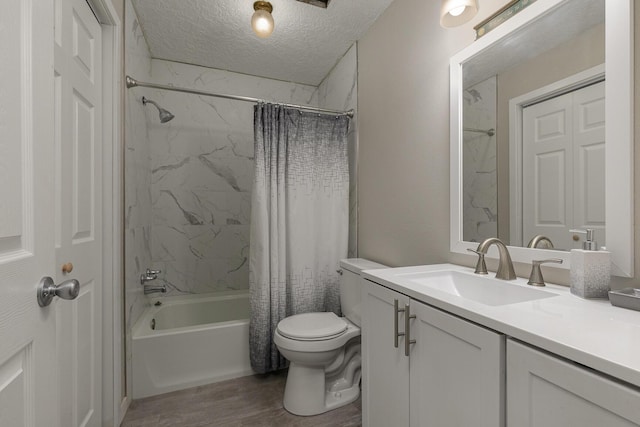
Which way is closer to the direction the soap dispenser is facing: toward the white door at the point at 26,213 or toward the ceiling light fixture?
the ceiling light fixture

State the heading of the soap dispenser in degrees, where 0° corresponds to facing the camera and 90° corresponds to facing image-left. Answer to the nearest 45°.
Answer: approximately 90°

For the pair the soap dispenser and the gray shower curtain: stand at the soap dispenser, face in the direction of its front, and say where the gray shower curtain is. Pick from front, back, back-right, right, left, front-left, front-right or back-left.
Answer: front

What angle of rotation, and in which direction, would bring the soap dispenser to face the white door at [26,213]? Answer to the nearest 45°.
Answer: approximately 45° to its left

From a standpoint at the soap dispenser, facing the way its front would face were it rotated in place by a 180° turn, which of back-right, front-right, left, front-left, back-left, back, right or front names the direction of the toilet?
back

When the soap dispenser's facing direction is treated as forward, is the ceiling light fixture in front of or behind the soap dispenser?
in front
